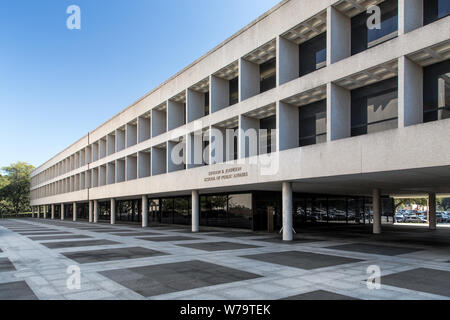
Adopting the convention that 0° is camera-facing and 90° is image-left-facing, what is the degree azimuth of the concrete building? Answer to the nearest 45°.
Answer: approximately 45°

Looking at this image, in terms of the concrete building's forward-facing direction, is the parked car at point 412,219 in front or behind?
behind
